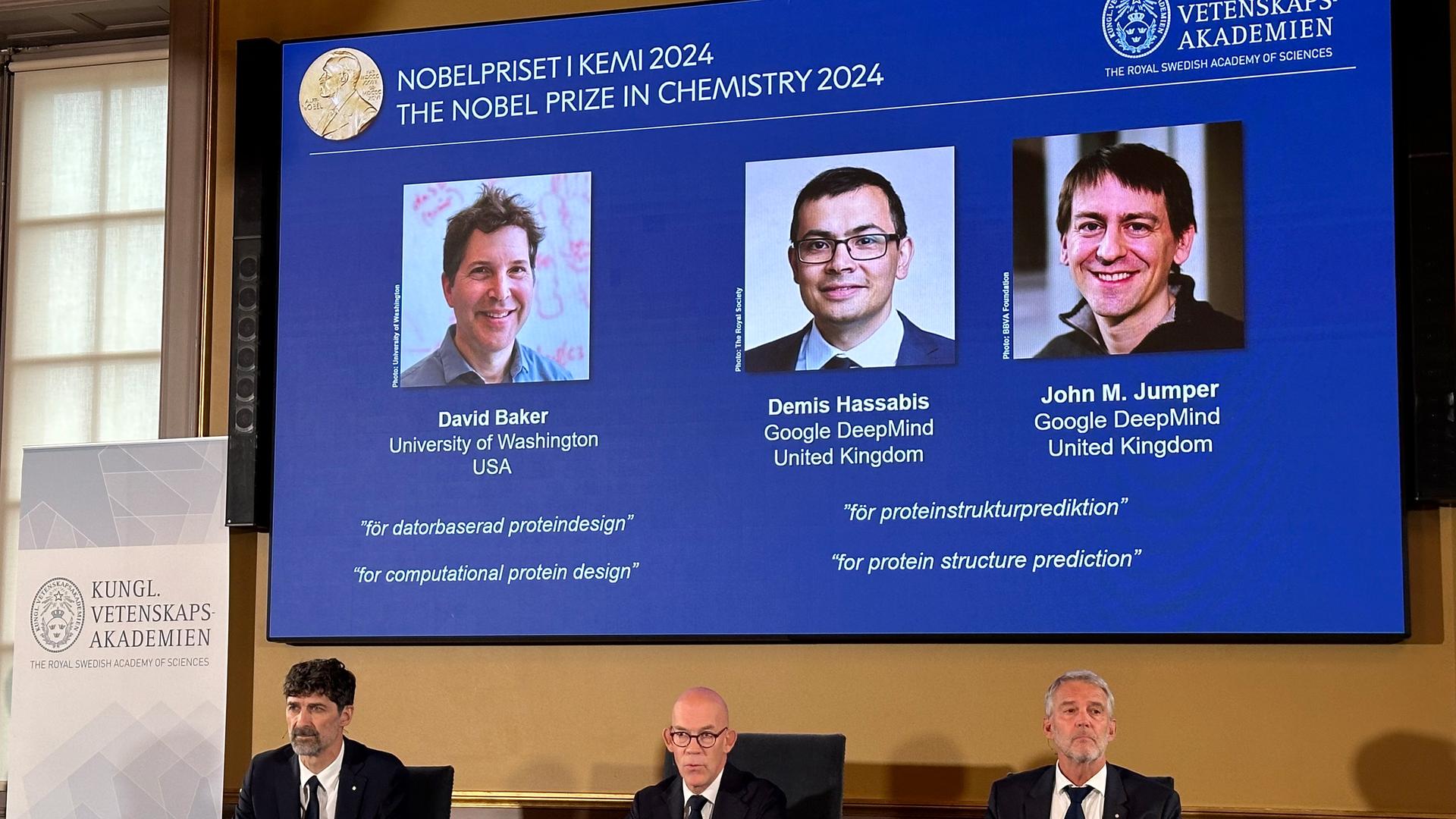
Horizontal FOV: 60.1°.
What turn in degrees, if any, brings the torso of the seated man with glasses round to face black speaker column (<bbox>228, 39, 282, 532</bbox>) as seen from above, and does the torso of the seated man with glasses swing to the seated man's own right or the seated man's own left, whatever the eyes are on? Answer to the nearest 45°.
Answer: approximately 135° to the seated man's own right

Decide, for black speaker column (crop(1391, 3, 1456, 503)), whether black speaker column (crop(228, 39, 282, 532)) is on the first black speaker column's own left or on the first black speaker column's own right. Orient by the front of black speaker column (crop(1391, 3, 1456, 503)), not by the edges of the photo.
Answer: on the first black speaker column's own right

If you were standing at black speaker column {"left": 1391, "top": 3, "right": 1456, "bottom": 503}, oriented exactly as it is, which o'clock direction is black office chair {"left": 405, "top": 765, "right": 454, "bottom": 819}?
The black office chair is roughly at 2 o'clock from the black speaker column.

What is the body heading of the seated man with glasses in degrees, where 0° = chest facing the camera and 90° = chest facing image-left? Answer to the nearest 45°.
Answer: approximately 0°

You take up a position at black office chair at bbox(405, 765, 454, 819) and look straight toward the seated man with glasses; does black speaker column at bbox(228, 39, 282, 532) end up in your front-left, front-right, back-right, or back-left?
back-left

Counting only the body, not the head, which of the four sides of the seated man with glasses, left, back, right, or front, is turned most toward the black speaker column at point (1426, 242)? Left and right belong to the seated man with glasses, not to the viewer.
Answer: left

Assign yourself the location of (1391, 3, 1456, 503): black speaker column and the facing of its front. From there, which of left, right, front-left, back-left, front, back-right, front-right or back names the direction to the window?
right

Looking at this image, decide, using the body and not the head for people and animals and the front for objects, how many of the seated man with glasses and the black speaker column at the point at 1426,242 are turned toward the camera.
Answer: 2

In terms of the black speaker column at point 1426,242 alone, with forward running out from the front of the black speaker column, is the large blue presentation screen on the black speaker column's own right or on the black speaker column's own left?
on the black speaker column's own right
